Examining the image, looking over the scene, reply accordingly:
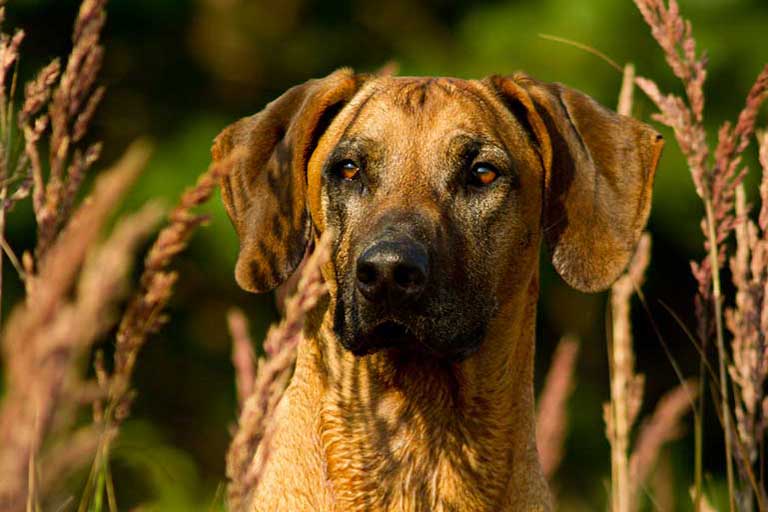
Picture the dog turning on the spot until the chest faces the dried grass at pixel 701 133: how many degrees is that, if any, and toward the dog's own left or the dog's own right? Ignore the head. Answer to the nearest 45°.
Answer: approximately 45° to the dog's own left

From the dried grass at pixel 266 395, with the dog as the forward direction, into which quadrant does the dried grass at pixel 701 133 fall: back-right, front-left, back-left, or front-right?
front-right

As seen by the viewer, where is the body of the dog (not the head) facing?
toward the camera

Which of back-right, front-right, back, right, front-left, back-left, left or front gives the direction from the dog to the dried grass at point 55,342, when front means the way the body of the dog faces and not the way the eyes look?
front

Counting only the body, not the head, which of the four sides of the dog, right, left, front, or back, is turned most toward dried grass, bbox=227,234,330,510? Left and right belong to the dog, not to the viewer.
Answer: front

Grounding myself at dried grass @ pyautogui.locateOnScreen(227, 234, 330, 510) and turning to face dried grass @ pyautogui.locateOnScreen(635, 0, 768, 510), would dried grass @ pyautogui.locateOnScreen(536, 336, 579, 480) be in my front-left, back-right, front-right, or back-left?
front-left
